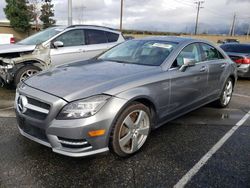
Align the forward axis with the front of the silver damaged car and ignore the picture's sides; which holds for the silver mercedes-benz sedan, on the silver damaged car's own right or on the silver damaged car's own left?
on the silver damaged car's own left

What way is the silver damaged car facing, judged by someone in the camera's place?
facing the viewer and to the left of the viewer

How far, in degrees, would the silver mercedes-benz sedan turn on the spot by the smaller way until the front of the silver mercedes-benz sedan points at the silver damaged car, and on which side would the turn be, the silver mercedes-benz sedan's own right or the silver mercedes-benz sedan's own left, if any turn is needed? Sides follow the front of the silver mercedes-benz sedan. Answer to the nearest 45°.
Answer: approximately 90° to the silver mercedes-benz sedan's own right

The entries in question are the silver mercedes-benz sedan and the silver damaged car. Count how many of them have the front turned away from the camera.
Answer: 0

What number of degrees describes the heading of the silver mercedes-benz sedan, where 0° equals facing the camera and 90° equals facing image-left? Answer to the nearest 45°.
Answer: approximately 45°

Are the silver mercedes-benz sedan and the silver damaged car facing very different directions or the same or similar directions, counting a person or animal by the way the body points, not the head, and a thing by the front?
same or similar directions
